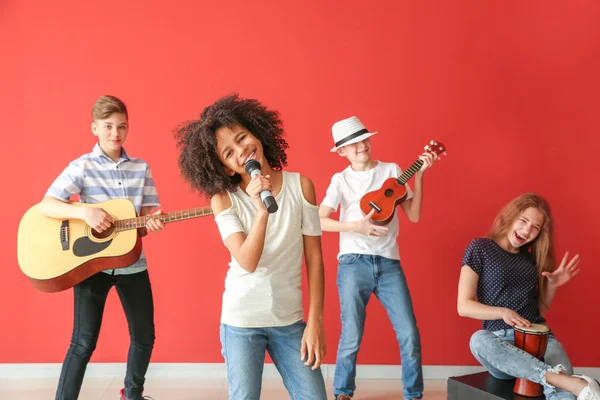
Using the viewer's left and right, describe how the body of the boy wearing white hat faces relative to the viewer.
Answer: facing the viewer

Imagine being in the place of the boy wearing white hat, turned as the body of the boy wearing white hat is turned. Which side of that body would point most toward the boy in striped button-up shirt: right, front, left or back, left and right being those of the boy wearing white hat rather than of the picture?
right
